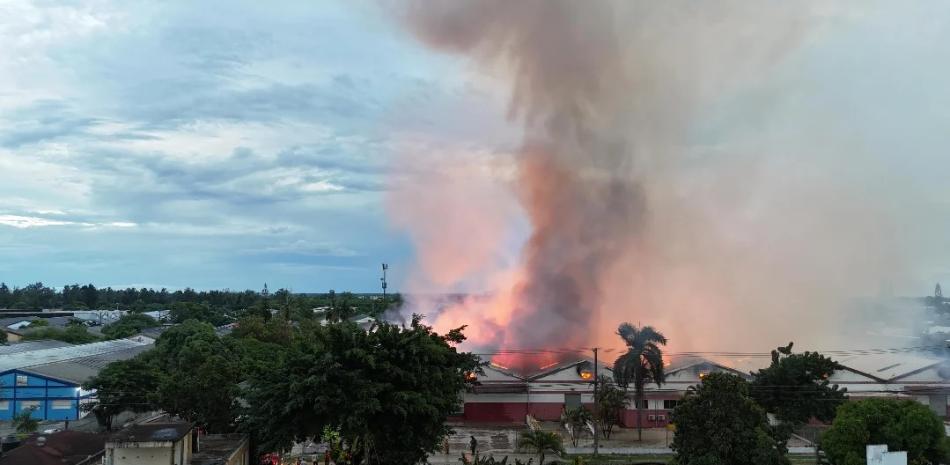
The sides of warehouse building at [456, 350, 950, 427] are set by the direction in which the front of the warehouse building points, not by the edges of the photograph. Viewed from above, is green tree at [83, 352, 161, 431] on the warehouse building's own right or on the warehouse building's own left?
on the warehouse building's own right

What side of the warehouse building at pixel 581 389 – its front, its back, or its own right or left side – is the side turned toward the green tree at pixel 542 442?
front

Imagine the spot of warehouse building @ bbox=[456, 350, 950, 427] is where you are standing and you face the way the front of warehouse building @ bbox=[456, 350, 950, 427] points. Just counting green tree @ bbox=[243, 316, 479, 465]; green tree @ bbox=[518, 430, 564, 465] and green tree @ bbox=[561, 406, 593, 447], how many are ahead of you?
3

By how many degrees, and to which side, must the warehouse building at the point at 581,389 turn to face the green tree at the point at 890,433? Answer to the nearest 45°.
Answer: approximately 45° to its left

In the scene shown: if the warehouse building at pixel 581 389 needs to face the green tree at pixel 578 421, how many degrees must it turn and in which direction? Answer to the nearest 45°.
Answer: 0° — it already faces it
